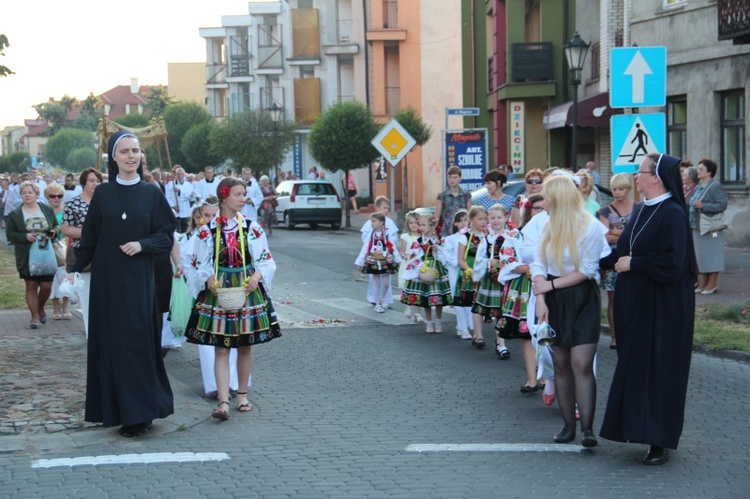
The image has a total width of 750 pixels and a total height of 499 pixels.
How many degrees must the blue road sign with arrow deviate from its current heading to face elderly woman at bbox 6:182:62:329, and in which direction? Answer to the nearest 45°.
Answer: approximately 90° to its right

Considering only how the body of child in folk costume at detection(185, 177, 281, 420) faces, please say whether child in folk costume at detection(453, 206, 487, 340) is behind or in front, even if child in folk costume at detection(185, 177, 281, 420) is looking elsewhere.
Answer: behind

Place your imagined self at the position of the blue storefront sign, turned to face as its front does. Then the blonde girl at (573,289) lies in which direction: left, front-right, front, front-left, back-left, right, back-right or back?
front

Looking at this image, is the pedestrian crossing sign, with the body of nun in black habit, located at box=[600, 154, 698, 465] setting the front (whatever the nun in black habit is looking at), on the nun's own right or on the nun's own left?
on the nun's own right

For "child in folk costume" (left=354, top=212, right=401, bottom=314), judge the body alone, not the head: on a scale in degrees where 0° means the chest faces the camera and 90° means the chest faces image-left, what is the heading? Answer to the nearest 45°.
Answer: approximately 0°

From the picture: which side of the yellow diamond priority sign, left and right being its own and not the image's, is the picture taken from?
front

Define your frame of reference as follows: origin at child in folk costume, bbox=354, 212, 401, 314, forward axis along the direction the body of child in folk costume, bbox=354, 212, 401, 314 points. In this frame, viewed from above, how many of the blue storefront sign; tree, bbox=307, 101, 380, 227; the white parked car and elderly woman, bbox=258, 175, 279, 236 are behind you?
4

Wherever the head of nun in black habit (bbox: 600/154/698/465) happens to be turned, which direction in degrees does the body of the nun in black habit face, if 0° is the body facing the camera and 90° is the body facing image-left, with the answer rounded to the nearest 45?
approximately 90°

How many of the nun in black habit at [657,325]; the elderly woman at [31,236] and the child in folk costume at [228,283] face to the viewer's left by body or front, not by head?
1

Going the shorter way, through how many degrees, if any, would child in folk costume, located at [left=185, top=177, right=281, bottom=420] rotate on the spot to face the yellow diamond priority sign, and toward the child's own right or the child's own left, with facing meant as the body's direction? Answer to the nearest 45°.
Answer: approximately 180°

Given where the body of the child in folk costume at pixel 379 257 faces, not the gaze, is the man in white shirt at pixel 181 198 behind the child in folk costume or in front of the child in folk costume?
behind

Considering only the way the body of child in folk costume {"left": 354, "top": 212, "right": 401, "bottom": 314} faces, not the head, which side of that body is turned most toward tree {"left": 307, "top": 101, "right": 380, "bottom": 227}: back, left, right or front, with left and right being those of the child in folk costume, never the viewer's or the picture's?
back
